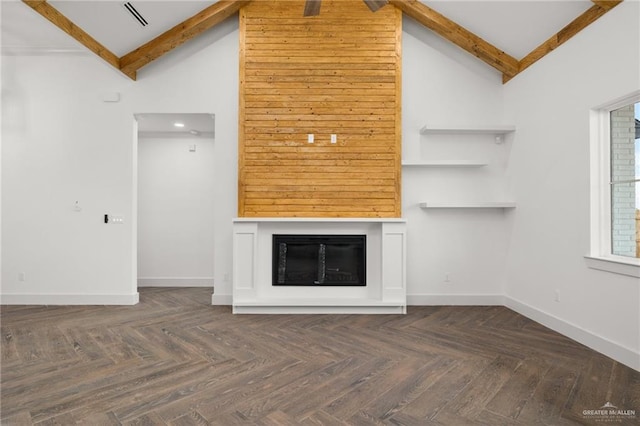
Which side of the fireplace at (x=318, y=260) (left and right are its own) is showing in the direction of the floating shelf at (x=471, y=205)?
left

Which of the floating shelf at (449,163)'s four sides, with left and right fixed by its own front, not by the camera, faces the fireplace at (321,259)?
right

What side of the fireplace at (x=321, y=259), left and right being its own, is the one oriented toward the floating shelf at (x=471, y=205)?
left

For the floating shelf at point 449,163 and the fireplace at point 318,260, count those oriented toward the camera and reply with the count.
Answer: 2

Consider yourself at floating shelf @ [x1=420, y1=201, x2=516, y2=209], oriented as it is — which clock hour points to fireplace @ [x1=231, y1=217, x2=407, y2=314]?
The fireplace is roughly at 2 o'clock from the floating shelf.

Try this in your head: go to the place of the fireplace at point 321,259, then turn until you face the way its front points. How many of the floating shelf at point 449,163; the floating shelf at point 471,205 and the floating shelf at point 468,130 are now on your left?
3
